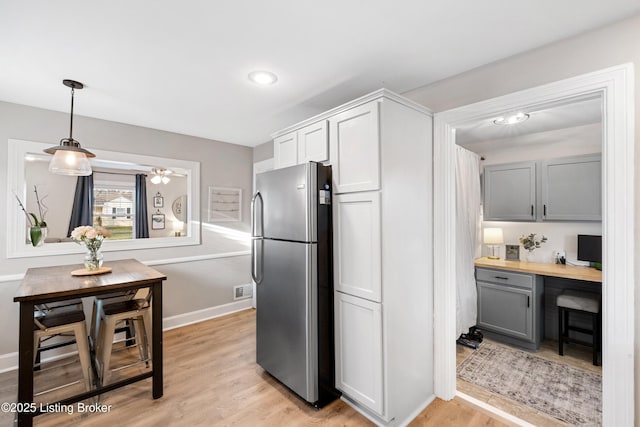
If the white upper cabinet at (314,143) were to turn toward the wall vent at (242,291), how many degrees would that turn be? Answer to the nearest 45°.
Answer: approximately 90° to its right

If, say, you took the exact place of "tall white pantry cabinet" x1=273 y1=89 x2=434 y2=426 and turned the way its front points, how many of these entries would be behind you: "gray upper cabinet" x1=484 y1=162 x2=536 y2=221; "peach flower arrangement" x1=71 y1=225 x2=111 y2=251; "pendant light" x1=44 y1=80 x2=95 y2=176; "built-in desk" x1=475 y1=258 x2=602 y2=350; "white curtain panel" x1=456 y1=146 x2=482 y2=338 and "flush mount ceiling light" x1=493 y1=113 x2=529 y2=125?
4

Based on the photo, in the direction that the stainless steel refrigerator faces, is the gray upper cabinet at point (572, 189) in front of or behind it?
behind

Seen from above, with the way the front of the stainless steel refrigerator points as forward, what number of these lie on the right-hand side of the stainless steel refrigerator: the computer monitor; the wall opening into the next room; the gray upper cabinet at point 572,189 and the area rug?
1

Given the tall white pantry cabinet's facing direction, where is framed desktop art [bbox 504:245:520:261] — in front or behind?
behind

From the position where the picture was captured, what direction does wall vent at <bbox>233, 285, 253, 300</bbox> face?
facing the viewer and to the right of the viewer

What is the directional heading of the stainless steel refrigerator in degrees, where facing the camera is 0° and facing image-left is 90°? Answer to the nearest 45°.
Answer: approximately 45°

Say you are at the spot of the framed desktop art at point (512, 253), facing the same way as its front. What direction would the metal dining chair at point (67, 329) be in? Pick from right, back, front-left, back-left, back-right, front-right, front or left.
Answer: front-right

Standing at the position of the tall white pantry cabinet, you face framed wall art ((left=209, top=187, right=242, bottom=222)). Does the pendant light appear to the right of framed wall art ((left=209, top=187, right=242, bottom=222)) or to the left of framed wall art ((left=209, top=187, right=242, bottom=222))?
left

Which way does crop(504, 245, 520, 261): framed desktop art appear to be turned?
toward the camera

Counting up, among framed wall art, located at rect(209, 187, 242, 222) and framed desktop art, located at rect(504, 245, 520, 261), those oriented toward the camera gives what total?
2

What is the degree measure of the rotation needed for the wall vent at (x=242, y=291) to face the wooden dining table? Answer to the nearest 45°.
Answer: approximately 90° to its right

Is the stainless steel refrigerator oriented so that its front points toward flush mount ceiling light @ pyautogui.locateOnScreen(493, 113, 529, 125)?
no

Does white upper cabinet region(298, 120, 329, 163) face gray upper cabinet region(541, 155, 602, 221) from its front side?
no

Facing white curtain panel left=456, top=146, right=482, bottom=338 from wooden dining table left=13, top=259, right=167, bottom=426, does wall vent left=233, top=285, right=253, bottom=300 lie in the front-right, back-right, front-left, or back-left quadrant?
front-left

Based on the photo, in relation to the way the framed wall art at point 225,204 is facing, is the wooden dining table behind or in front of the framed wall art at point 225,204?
in front

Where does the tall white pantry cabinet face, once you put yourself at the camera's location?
facing the viewer and to the left of the viewer

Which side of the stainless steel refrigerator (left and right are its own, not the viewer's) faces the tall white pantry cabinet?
left

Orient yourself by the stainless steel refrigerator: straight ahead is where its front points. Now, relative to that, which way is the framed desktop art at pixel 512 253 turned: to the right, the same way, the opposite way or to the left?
the same way
